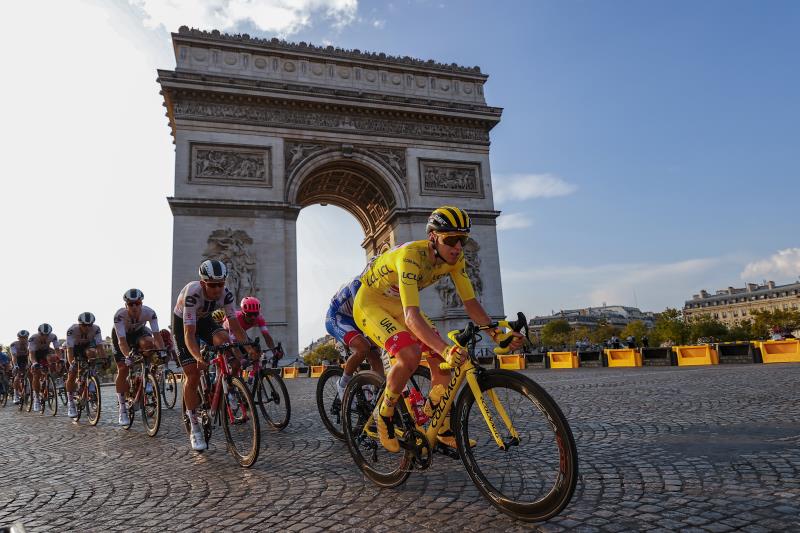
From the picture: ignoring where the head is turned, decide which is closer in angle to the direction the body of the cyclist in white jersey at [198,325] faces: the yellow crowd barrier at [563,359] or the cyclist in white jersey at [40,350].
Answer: the yellow crowd barrier

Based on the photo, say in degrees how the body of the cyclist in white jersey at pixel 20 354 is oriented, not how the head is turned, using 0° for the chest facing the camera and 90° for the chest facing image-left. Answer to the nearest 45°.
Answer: approximately 315°

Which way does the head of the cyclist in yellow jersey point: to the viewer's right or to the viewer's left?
to the viewer's right

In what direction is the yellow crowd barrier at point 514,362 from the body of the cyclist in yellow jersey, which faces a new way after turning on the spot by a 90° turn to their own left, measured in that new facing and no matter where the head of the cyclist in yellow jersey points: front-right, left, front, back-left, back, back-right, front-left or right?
front-left

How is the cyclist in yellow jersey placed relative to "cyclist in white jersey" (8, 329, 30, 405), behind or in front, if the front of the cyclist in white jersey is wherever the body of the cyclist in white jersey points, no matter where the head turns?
in front

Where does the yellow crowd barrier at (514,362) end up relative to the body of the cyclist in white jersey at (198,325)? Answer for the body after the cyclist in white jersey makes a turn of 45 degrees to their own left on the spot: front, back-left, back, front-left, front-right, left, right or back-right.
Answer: front-left

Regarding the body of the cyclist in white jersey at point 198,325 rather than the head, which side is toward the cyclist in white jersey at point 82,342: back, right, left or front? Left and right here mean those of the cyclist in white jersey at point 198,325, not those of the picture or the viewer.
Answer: back

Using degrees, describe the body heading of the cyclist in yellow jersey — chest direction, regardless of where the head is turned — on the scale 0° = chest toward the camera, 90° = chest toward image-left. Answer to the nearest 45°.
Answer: approximately 315°

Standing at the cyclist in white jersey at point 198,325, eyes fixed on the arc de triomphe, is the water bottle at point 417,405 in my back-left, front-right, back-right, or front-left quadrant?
back-right

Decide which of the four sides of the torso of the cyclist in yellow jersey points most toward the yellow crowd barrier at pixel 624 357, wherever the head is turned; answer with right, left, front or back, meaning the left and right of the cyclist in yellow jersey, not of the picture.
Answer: left
